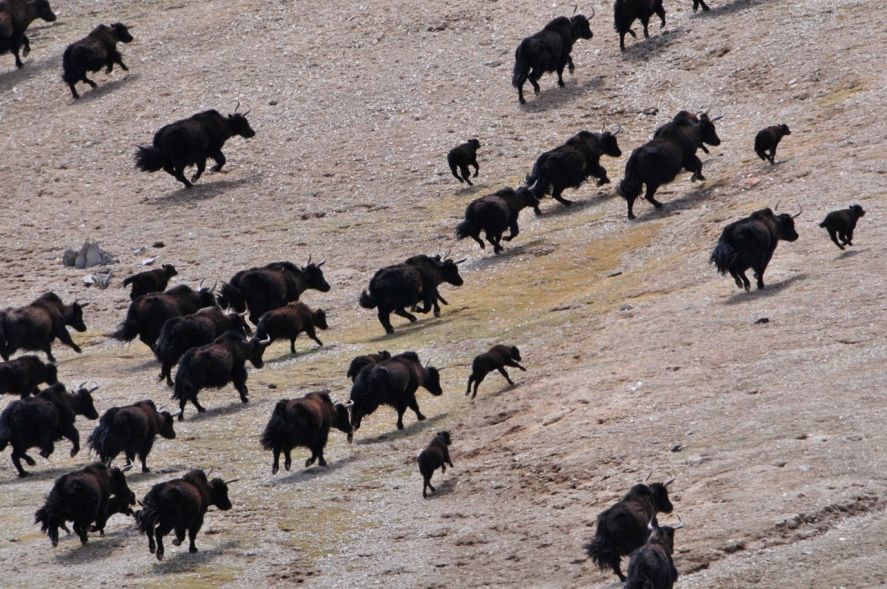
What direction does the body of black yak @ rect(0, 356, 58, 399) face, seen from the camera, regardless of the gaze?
to the viewer's right

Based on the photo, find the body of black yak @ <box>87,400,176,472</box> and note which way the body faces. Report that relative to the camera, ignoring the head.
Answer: to the viewer's right

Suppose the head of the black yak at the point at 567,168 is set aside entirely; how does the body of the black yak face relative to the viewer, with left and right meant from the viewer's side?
facing to the right of the viewer

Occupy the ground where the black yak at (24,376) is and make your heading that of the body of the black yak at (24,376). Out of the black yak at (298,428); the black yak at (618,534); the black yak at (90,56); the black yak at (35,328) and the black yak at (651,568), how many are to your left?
2

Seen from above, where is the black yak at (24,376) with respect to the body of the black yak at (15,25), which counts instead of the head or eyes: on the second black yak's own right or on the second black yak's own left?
on the second black yak's own right

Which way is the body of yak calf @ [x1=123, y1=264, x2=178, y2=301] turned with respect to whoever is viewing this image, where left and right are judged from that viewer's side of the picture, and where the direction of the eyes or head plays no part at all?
facing to the right of the viewer

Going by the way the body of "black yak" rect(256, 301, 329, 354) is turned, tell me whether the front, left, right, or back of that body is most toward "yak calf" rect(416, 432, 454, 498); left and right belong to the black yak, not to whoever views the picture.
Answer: right

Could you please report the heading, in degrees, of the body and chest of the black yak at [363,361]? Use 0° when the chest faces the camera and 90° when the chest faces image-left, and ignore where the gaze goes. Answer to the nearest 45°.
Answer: approximately 270°

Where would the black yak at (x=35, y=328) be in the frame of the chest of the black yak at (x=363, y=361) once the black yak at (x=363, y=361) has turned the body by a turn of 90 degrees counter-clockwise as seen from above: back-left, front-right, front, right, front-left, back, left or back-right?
front-left

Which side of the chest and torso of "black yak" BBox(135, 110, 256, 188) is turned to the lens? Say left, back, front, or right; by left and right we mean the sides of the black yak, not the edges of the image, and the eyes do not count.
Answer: right

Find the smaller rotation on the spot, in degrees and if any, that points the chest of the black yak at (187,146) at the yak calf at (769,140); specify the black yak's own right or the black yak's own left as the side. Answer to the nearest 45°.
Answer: approximately 45° to the black yak's own right

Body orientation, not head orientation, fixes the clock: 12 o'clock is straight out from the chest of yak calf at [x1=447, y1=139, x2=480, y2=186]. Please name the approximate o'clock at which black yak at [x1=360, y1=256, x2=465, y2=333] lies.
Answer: The black yak is roughly at 5 o'clock from the yak calf.
